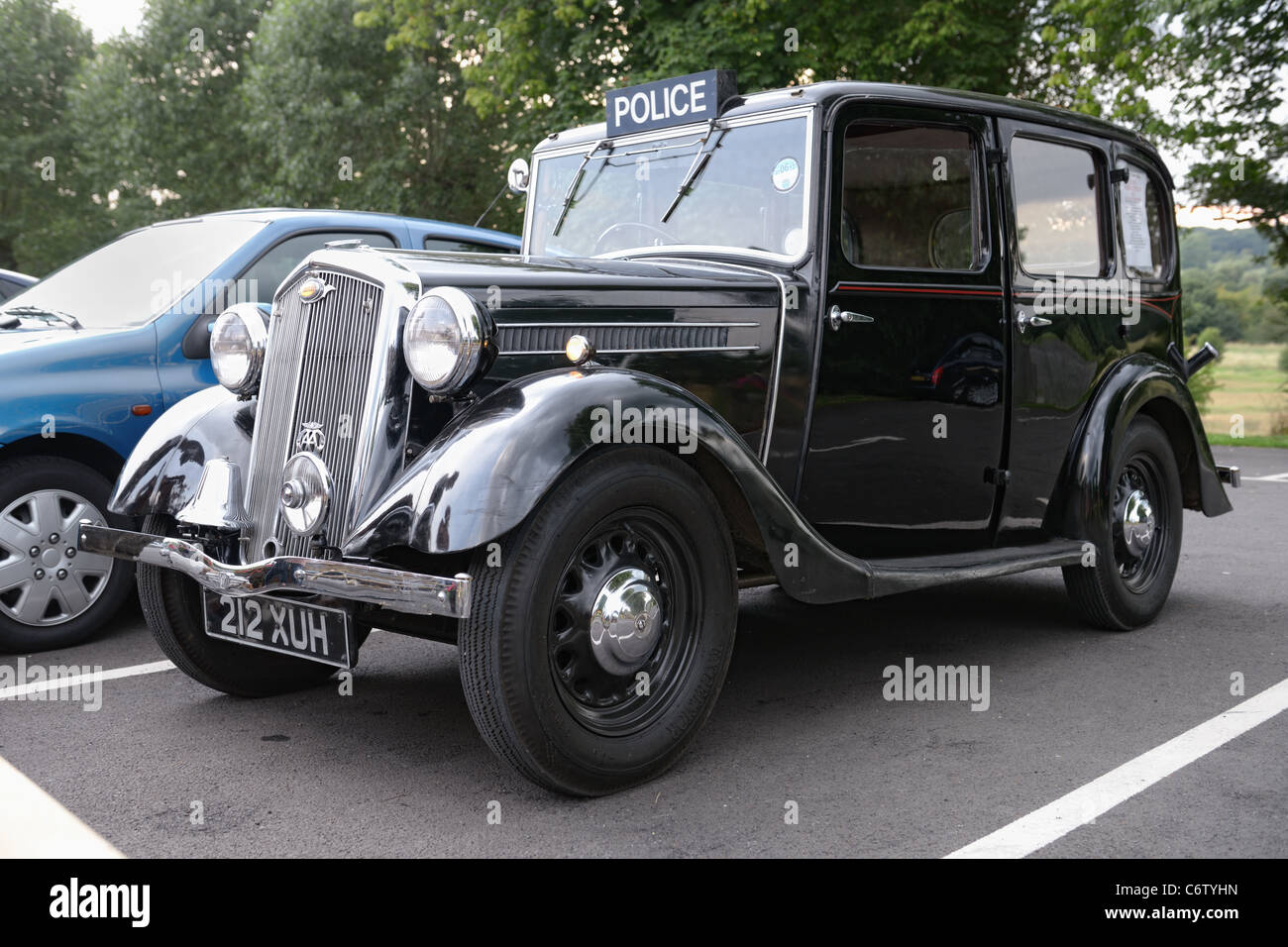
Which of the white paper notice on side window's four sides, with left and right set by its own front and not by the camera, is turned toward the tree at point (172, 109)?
back

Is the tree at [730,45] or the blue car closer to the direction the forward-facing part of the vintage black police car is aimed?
the blue car

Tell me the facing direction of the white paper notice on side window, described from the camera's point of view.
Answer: facing the viewer and to the right of the viewer

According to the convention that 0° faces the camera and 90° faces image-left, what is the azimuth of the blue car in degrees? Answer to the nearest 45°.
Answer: approximately 45°

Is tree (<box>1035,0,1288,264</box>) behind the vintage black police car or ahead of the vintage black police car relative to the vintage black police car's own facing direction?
behind

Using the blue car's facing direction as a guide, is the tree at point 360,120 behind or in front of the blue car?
behind

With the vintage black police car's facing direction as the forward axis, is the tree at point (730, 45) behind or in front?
behind

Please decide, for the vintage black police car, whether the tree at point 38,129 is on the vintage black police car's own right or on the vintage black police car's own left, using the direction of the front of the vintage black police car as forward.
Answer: on the vintage black police car's own right

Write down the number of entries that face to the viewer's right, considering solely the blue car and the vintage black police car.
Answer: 0

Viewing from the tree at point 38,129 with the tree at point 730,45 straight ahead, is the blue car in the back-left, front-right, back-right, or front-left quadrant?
front-right

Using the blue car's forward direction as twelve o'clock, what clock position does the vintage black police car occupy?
The vintage black police car is roughly at 9 o'clock from the blue car.

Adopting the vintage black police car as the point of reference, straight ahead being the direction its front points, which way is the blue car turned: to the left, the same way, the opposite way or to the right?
the same way

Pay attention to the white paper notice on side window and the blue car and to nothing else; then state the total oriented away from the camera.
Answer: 0
